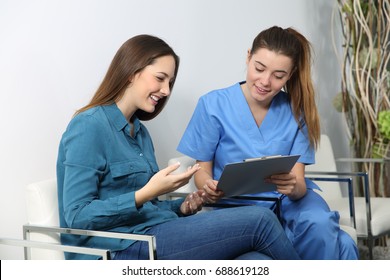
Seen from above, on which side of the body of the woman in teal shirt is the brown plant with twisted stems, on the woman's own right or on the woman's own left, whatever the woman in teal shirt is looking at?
on the woman's own left

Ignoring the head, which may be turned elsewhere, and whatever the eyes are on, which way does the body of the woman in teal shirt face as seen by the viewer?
to the viewer's right
